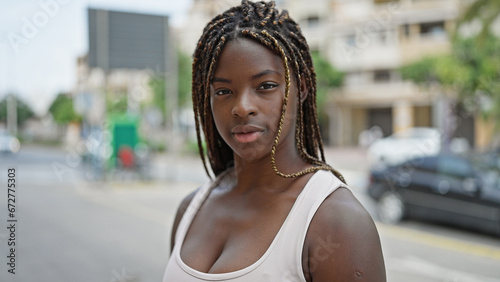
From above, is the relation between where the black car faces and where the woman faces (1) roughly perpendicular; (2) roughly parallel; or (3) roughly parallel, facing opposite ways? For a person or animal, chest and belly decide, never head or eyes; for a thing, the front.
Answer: roughly perpendicular

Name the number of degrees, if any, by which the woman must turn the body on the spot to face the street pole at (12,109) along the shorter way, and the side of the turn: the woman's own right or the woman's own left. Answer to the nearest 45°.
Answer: approximately 90° to the woman's own right

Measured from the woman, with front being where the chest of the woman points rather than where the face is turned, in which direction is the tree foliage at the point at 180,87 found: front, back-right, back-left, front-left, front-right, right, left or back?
back-right

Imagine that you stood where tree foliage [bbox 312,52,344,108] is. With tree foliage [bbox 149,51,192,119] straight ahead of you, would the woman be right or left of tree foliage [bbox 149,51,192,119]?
left

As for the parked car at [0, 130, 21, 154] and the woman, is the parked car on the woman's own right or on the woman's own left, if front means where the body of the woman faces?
on the woman's own right

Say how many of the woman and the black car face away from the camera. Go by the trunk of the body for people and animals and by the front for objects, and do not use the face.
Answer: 0
